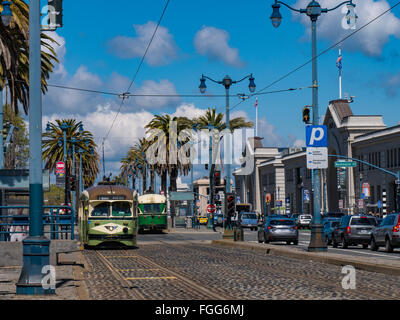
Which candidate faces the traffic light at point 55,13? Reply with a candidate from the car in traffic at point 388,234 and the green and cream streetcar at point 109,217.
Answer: the green and cream streetcar

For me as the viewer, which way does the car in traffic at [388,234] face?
facing away from the viewer and to the left of the viewer

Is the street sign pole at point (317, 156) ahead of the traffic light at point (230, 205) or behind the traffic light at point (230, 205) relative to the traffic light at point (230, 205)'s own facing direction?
ahead

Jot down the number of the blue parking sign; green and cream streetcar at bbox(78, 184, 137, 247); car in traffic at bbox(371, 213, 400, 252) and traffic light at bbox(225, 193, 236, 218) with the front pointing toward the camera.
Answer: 3

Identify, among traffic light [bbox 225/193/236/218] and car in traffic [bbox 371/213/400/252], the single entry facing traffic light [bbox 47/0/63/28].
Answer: traffic light [bbox 225/193/236/218]

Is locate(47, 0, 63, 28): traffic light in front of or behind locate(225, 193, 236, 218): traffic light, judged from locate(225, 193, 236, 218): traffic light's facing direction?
in front

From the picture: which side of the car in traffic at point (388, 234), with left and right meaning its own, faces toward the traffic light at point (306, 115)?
left

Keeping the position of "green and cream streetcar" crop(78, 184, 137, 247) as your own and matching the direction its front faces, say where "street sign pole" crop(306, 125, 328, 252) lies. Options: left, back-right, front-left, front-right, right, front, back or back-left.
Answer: front-left

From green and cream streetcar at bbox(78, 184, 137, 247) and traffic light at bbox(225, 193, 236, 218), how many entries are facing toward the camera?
2

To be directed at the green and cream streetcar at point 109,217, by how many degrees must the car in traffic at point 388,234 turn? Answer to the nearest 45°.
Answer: approximately 45° to its left
